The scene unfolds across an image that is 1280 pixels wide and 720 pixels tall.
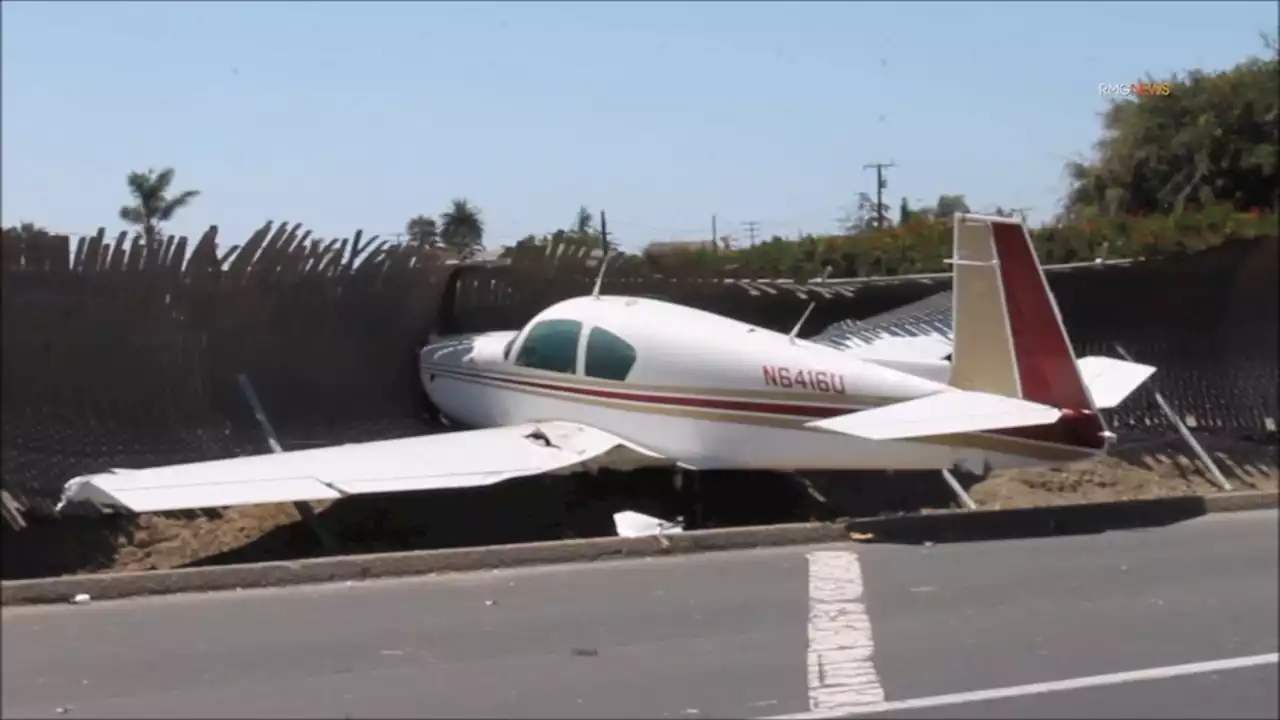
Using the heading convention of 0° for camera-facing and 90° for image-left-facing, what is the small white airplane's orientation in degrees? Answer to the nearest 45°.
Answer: approximately 135°

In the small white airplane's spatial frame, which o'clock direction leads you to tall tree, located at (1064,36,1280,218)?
The tall tree is roughly at 3 o'clock from the small white airplane.

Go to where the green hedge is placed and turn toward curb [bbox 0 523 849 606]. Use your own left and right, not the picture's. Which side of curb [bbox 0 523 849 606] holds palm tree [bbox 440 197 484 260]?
right

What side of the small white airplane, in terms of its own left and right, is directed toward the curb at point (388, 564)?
left

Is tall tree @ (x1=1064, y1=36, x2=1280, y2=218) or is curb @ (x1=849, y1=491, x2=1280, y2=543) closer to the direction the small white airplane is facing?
the tall tree

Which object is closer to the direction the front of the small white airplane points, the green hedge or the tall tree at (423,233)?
the tall tree

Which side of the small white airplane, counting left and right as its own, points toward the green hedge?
right
